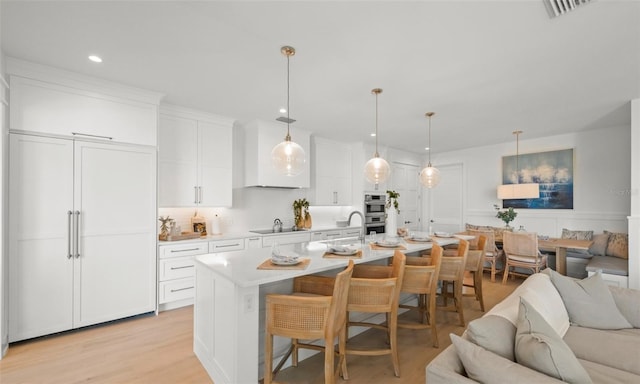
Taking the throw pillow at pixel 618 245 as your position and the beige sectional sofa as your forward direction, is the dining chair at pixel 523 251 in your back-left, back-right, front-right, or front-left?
front-right

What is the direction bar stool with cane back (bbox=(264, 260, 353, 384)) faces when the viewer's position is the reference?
facing to the left of the viewer

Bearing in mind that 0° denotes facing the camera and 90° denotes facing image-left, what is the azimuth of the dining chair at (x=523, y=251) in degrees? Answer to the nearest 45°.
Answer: approximately 225°

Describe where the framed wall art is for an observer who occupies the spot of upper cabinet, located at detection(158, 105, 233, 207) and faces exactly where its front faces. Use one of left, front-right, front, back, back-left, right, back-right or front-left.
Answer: front-left

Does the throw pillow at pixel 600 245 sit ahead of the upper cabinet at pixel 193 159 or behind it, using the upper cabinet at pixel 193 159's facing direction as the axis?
ahead

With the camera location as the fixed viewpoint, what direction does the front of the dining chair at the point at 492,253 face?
facing away from the viewer and to the right of the viewer

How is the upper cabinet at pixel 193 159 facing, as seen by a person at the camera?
facing the viewer and to the right of the viewer

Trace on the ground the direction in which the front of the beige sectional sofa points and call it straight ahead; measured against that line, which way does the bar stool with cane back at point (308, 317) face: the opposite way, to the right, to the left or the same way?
to the right

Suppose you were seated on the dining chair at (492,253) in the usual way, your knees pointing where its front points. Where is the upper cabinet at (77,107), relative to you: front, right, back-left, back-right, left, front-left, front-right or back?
back

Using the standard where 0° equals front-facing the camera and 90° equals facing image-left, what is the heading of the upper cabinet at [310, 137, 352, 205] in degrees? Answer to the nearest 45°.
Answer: approximately 315°
